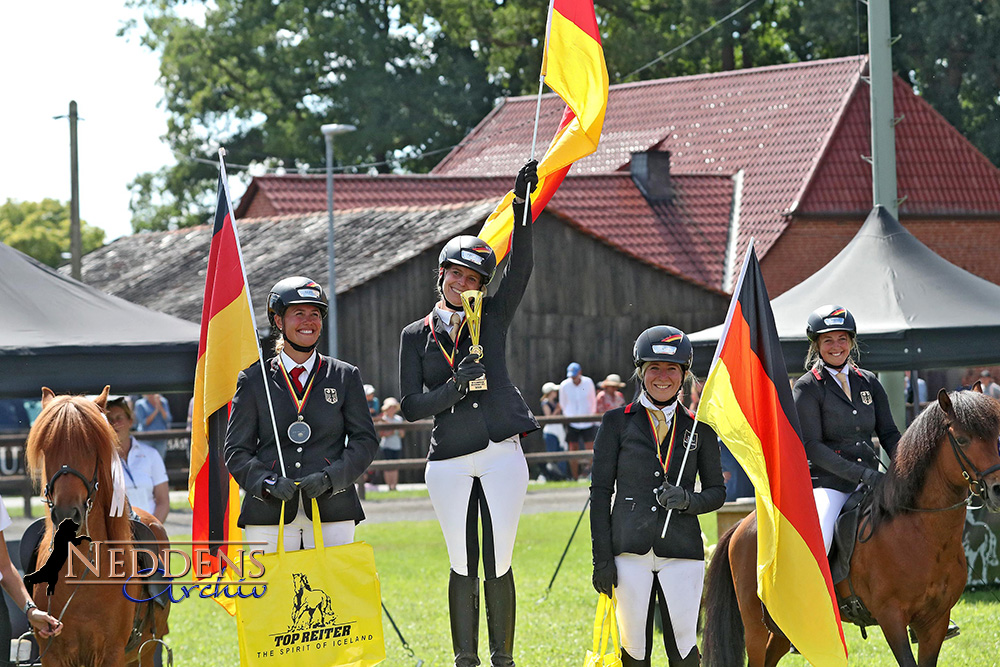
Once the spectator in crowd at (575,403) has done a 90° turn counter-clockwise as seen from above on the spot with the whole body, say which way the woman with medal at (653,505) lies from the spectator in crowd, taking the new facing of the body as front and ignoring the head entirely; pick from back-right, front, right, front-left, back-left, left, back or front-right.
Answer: right

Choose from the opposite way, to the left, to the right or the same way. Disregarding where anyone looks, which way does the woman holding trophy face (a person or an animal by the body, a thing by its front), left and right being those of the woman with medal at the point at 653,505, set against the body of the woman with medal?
the same way

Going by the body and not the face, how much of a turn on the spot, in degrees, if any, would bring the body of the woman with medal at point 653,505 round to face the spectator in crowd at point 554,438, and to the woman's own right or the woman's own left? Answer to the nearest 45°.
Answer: approximately 180°

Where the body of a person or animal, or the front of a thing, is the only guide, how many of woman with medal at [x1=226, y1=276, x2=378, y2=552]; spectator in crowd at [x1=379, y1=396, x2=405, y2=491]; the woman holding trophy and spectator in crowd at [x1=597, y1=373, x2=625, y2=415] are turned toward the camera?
4

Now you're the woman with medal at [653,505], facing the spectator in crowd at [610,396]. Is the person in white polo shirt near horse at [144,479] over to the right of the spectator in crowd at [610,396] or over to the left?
left

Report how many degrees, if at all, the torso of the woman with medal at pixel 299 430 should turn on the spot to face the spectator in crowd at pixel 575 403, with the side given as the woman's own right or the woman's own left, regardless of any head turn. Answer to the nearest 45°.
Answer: approximately 180°

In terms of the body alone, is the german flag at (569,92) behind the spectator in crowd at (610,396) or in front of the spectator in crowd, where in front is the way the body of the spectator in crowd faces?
in front

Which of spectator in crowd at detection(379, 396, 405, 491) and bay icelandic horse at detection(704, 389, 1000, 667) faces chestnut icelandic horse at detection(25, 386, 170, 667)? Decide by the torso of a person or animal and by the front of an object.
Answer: the spectator in crowd

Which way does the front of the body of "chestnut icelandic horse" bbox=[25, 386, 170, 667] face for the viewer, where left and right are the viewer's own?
facing the viewer

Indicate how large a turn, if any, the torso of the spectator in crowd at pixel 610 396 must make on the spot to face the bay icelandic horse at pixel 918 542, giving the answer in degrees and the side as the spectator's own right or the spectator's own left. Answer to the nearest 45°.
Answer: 0° — they already face it

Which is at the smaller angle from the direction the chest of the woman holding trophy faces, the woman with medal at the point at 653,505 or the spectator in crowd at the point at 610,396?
the woman with medal

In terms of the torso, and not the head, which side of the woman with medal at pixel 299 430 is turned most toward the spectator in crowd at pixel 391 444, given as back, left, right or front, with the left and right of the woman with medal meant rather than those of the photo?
back

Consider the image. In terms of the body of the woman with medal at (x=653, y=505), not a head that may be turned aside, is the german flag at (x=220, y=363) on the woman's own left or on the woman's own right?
on the woman's own right

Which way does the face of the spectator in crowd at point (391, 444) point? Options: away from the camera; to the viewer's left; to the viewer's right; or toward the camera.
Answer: toward the camera

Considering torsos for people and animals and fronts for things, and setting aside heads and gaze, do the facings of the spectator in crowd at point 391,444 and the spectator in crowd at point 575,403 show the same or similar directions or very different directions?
same or similar directions

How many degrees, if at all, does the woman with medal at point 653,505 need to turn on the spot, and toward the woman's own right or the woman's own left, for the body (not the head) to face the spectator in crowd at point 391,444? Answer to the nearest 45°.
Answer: approximately 180°

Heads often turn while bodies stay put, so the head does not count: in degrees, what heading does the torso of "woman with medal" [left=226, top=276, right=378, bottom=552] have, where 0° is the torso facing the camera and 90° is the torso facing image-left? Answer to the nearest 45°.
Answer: approximately 0°

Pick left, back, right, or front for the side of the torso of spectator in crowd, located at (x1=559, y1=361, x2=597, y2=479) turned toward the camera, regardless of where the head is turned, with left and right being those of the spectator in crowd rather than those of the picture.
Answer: front
